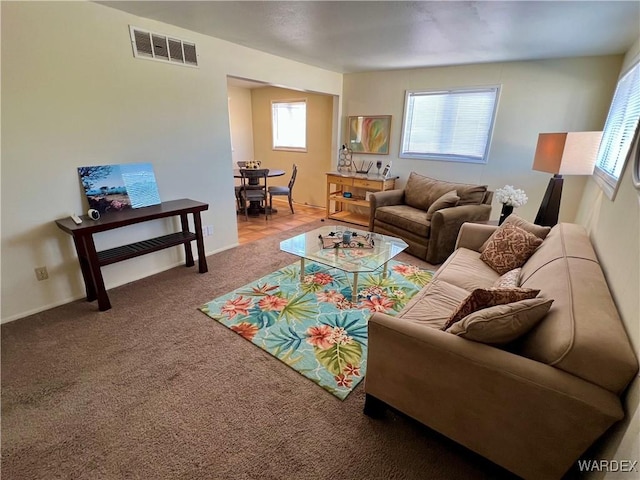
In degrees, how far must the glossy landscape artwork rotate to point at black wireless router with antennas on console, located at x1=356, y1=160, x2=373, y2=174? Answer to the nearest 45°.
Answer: approximately 45° to its left

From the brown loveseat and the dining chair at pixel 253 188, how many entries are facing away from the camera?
1

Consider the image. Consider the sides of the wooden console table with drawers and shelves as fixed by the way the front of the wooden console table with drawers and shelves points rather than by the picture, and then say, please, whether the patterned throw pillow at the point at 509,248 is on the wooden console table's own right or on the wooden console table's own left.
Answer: on the wooden console table's own left

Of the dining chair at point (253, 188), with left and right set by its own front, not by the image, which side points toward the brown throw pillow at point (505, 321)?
back

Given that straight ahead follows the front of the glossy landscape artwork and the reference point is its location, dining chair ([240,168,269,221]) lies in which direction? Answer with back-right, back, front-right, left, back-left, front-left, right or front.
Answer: left

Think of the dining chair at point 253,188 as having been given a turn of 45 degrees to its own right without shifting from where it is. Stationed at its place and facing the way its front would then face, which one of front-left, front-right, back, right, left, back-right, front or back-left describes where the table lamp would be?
right

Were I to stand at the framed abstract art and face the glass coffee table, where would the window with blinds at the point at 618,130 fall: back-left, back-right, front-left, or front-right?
front-left

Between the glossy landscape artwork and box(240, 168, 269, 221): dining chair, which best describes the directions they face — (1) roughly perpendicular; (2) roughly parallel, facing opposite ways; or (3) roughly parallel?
roughly perpendicular

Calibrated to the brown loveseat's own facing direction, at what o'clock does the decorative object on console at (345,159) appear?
The decorative object on console is roughly at 3 o'clock from the brown loveseat.

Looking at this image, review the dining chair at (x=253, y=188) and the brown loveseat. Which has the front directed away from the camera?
the dining chair

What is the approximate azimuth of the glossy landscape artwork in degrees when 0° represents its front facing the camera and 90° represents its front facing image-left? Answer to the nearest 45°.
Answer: approximately 315°

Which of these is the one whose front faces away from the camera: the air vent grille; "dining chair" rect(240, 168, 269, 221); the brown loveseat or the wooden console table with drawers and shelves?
the dining chair

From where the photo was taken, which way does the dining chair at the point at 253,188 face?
away from the camera

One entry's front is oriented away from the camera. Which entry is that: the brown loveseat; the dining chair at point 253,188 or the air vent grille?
the dining chair

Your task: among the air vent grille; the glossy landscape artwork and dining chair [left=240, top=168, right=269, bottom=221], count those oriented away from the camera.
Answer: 1

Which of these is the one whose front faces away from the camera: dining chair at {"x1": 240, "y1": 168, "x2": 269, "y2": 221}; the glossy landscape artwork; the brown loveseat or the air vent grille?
the dining chair

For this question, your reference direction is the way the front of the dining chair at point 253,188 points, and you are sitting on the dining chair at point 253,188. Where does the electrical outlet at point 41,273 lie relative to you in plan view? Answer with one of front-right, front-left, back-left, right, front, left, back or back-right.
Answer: back-left

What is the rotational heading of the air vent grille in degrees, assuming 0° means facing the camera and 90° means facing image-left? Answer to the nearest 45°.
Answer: approximately 315°

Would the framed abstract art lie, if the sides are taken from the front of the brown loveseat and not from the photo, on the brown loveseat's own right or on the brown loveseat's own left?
on the brown loveseat's own right
